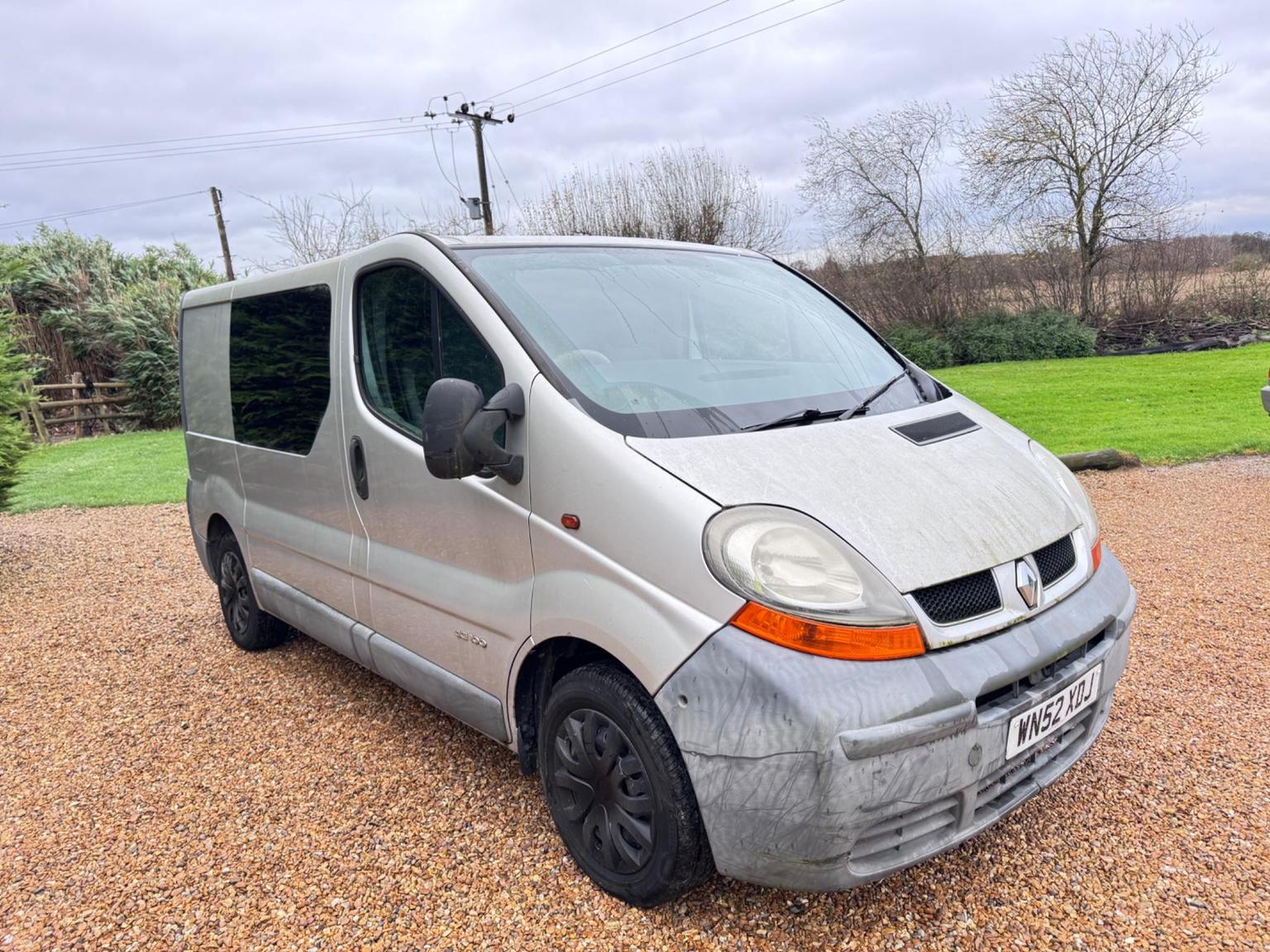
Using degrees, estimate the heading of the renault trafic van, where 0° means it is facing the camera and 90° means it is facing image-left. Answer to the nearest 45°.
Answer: approximately 315°

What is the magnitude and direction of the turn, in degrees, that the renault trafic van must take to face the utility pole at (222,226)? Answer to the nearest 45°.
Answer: approximately 180°

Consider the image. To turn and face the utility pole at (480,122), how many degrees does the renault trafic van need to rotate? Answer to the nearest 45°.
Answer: approximately 135° to its left

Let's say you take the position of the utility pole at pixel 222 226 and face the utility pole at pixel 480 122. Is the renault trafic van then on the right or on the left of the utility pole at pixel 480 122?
right

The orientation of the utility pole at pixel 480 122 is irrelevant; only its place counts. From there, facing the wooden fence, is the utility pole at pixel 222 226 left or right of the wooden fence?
right

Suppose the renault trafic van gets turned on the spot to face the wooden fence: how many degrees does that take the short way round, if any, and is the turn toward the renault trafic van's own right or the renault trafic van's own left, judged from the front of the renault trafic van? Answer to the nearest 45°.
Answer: approximately 180°
